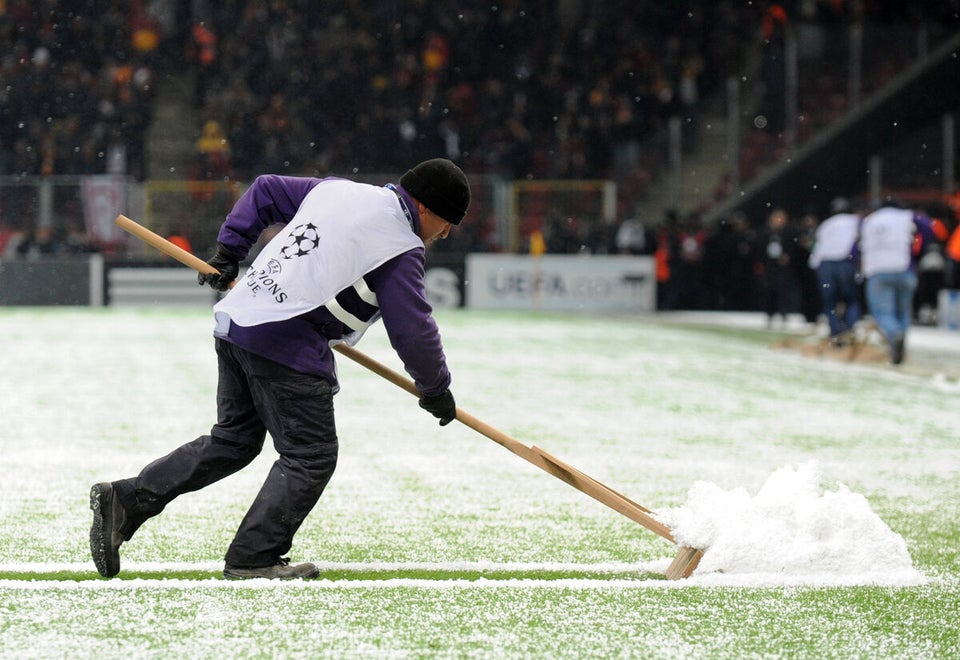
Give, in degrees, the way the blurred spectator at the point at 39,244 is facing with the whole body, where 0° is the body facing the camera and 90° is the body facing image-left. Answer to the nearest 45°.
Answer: approximately 0°

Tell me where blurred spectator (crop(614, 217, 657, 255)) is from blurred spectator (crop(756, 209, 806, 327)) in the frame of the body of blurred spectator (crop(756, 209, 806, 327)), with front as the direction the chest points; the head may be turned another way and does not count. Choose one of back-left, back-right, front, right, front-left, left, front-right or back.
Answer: back-right

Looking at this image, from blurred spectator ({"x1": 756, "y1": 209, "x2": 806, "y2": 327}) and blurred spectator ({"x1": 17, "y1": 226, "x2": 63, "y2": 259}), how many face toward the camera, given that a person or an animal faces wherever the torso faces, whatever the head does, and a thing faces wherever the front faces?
2

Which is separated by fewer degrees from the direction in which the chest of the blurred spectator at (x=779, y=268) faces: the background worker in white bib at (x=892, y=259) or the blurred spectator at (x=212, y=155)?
the background worker in white bib

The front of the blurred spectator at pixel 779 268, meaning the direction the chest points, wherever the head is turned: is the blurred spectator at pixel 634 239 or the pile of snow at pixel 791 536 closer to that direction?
the pile of snow

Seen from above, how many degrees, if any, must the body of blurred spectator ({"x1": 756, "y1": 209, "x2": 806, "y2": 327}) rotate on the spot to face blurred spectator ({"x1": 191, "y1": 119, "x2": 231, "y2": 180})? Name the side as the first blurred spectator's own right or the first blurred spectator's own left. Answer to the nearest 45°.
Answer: approximately 90° to the first blurred spectator's own right

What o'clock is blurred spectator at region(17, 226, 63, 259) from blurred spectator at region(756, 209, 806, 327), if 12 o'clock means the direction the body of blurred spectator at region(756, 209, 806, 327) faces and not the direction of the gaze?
blurred spectator at region(17, 226, 63, 259) is roughly at 3 o'clock from blurred spectator at region(756, 209, 806, 327).

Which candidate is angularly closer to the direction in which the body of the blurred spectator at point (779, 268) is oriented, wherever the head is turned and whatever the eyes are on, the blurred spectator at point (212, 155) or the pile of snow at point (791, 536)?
the pile of snow

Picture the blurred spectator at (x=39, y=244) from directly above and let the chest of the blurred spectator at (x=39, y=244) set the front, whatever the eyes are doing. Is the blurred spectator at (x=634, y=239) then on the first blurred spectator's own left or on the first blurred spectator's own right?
on the first blurred spectator's own left
